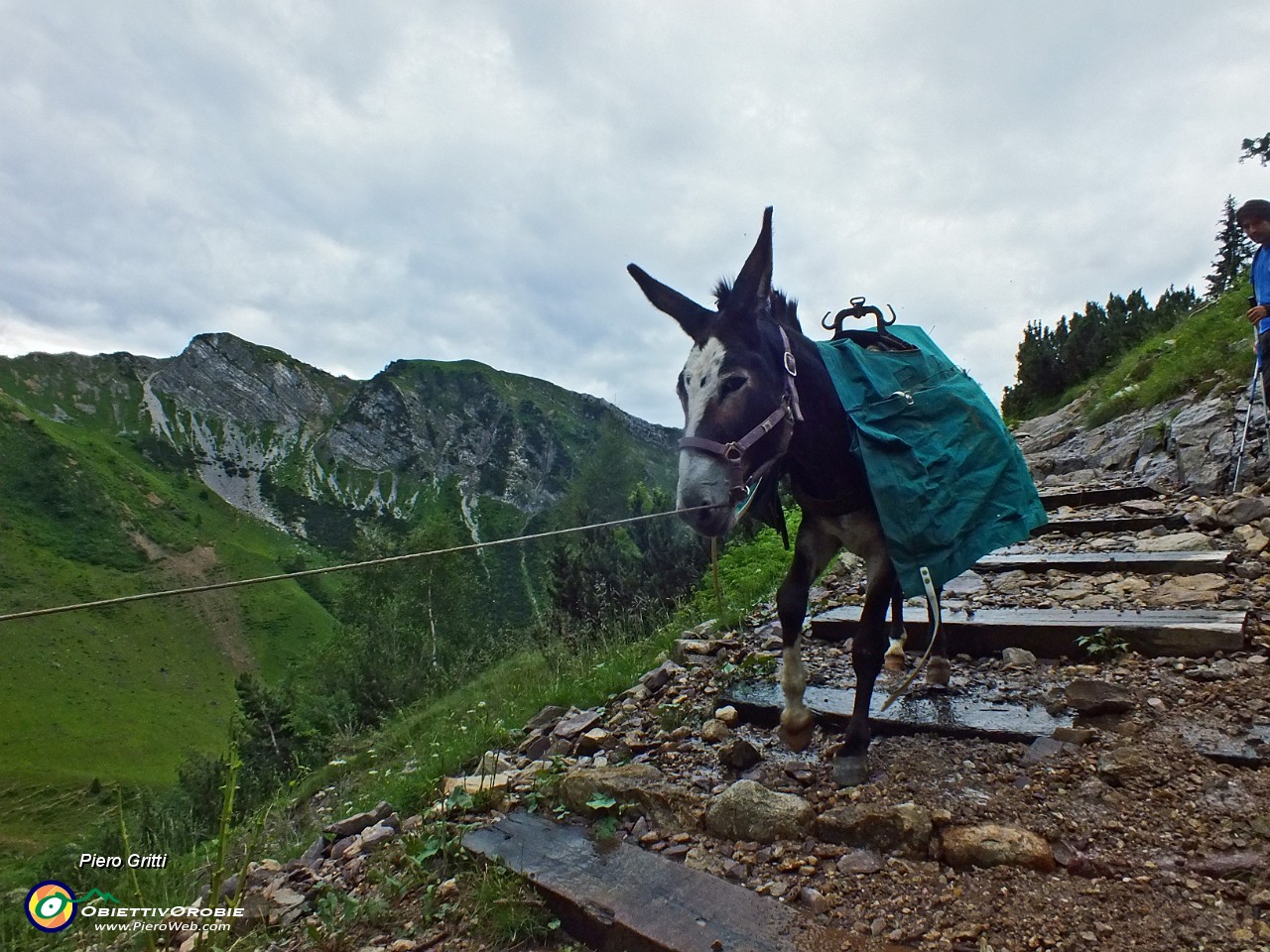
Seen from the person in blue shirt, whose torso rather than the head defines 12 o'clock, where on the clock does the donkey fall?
The donkey is roughly at 11 o'clock from the person in blue shirt.

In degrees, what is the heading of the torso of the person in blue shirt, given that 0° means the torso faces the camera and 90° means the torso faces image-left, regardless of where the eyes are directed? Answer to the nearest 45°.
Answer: approximately 45°

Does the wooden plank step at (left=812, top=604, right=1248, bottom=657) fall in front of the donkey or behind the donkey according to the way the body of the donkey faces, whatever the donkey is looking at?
behind

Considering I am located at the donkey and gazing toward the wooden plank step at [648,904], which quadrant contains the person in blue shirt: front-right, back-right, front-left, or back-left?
back-left

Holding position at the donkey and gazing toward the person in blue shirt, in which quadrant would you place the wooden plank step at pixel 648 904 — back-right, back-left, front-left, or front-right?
back-right

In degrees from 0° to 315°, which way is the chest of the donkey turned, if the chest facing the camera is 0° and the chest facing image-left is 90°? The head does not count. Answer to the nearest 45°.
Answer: approximately 45°

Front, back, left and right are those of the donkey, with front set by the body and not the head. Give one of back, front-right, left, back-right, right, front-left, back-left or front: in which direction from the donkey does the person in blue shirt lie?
back

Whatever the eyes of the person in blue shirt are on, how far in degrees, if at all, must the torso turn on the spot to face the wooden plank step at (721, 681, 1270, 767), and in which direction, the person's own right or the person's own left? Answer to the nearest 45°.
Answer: approximately 45° to the person's own left

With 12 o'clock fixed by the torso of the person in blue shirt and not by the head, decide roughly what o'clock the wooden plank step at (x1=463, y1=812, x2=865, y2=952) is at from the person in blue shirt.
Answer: The wooden plank step is roughly at 11 o'clock from the person in blue shirt.
